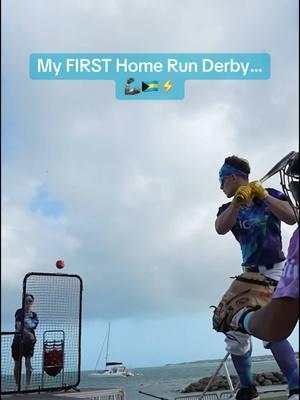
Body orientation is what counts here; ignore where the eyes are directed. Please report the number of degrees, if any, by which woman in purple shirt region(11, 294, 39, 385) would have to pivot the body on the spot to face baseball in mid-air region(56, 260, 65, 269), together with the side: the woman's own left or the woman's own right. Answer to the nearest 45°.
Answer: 0° — they already face it

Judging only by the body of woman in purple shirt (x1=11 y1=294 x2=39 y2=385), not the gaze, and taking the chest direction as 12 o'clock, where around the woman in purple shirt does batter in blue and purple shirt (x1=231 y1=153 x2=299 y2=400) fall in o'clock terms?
The batter in blue and purple shirt is roughly at 1 o'clock from the woman in purple shirt.

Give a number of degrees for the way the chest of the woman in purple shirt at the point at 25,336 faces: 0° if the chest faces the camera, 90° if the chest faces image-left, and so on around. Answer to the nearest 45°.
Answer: approximately 315°
